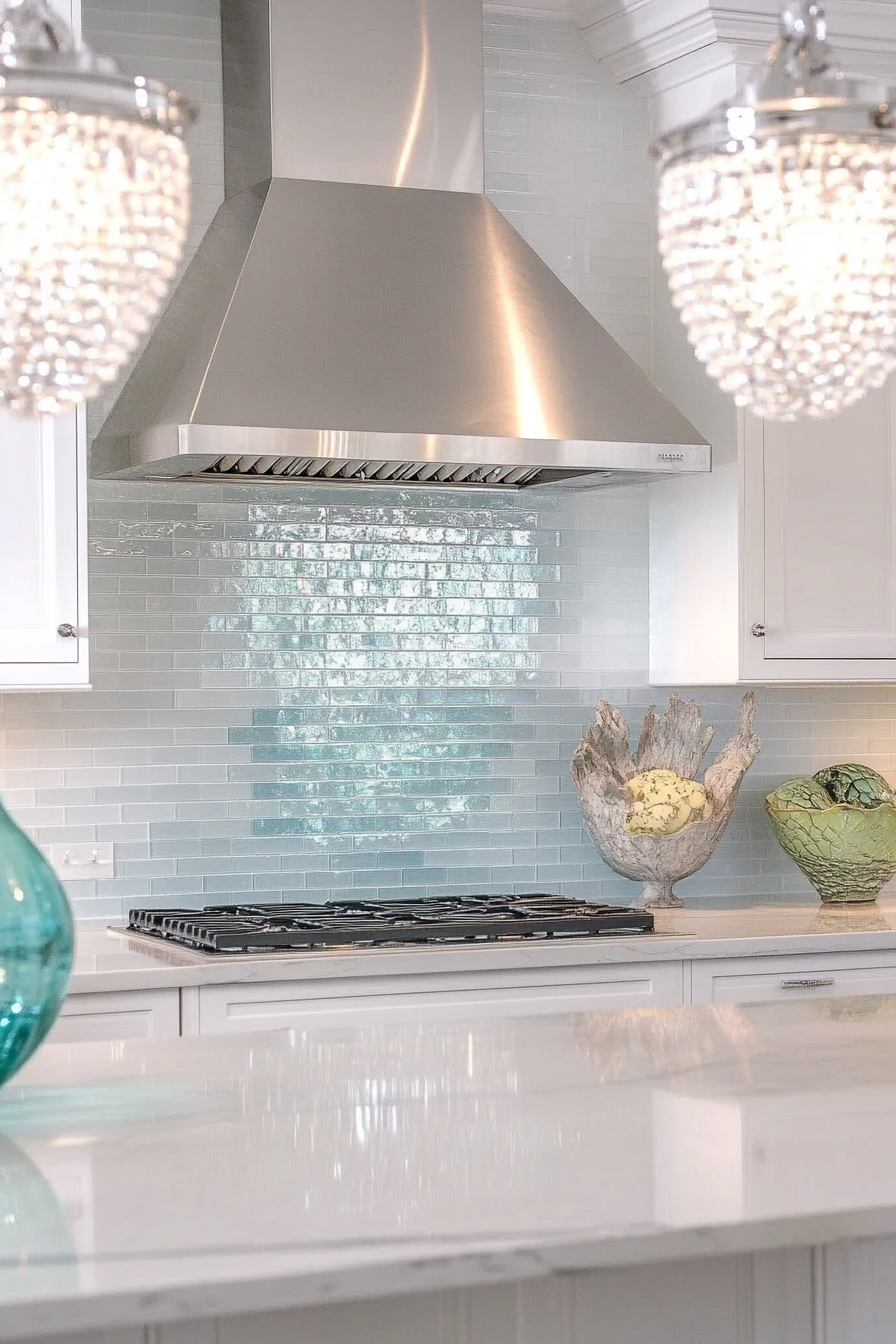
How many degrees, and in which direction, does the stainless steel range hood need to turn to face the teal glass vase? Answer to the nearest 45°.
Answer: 0° — it already faces it

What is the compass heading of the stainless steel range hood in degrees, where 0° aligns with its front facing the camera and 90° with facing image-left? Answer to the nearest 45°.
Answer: approximately 0°

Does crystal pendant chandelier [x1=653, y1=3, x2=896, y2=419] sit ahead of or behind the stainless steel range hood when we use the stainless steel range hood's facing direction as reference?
ahead

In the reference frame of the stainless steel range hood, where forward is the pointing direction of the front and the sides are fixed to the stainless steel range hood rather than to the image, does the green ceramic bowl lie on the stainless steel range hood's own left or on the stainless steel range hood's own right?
on the stainless steel range hood's own left

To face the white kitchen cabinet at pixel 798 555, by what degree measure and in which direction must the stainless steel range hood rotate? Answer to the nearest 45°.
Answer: approximately 135° to its left

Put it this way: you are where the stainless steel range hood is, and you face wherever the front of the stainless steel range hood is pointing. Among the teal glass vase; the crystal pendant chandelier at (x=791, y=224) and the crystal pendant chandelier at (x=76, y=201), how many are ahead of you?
3

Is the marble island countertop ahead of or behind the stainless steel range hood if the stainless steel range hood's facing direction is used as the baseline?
ahead

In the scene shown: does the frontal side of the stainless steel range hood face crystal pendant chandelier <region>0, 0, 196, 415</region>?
yes

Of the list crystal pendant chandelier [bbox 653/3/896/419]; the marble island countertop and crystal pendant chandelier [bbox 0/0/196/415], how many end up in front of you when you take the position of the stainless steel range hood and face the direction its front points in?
3
